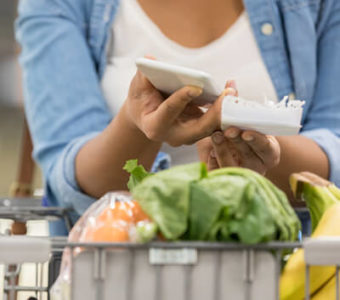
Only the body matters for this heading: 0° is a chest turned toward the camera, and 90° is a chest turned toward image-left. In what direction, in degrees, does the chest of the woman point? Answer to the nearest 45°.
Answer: approximately 0°

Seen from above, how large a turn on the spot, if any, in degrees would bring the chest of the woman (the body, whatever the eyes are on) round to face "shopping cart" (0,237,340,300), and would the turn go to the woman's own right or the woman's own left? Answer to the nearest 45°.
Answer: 0° — they already face it

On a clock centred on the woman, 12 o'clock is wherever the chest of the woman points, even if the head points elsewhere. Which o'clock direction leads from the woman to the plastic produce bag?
The plastic produce bag is roughly at 12 o'clock from the woman.

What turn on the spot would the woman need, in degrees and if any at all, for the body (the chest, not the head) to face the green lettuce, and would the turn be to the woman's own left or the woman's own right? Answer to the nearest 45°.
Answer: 0° — they already face it
